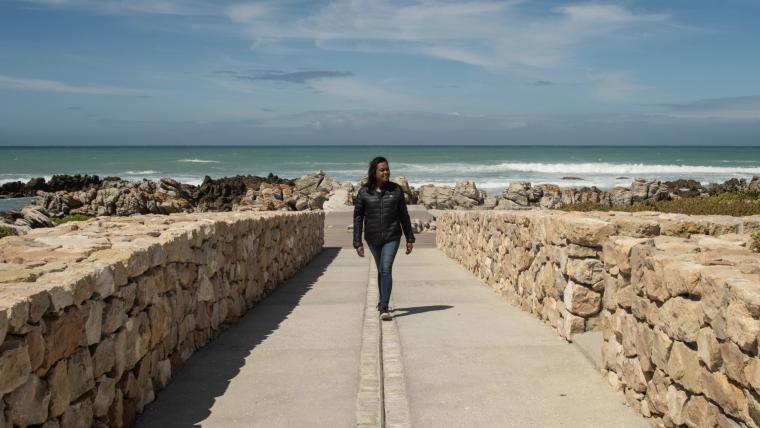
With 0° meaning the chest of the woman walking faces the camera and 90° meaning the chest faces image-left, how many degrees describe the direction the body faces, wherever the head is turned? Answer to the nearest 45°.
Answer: approximately 0°

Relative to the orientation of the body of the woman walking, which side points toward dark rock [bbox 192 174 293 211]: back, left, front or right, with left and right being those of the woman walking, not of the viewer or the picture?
back

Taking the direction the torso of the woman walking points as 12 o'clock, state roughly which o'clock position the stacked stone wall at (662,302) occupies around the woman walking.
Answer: The stacked stone wall is roughly at 11 o'clock from the woman walking.

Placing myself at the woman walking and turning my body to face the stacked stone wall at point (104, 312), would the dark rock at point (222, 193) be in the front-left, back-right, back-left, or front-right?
back-right

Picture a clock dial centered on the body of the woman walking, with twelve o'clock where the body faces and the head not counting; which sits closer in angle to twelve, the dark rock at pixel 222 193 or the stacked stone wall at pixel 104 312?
the stacked stone wall
